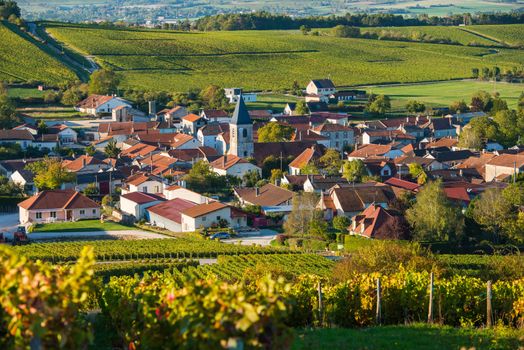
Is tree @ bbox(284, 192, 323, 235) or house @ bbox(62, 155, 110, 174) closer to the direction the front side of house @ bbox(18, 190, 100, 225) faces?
the tree

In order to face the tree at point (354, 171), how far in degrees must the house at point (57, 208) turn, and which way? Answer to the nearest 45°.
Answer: approximately 90° to its left

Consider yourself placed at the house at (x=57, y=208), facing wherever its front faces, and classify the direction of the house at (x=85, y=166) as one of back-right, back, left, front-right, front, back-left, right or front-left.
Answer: back

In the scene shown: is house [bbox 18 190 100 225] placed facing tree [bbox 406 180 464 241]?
no

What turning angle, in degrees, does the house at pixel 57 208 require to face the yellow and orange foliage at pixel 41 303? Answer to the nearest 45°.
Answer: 0° — it already faces it

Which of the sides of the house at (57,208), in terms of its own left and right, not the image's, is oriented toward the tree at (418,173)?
left

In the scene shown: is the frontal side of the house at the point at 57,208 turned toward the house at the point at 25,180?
no

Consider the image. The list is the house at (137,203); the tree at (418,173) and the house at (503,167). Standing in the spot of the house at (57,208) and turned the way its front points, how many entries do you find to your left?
3

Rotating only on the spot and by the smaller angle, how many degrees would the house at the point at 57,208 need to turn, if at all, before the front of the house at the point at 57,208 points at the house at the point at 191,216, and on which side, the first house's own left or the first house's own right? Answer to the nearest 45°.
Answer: approximately 45° to the first house's own left

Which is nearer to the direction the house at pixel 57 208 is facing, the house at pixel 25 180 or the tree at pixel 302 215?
the tree

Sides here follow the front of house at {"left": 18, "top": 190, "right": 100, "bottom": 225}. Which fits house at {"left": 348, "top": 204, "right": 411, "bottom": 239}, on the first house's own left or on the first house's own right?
on the first house's own left

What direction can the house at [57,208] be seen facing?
toward the camera

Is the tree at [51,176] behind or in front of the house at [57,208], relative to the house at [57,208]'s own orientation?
behind

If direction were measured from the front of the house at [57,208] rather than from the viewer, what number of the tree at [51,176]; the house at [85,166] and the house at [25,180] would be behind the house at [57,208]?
3

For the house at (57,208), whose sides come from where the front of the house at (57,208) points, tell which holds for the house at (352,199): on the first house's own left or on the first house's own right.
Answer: on the first house's own left

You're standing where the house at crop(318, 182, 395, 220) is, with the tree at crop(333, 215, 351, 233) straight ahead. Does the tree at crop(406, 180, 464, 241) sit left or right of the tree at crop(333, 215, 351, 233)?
left

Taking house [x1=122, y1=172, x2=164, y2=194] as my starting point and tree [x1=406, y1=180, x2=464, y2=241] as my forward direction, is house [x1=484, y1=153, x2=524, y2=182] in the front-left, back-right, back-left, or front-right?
front-left

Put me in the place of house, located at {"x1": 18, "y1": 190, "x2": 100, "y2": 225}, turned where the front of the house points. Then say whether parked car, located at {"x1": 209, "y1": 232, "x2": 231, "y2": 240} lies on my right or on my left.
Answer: on my left

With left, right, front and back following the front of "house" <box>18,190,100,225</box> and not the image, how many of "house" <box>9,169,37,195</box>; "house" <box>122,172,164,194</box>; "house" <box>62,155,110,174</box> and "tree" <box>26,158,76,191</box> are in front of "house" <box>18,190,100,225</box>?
0
